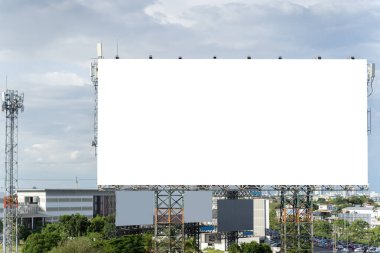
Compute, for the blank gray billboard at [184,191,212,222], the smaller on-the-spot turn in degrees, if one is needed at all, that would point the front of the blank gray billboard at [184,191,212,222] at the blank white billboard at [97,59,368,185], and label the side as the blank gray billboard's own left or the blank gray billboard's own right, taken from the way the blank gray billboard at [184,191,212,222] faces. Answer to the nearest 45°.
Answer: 0° — it already faces it

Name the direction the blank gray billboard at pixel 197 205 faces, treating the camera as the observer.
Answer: facing the viewer

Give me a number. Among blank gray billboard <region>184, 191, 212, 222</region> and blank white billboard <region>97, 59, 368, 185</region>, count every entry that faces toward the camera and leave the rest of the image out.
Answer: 2

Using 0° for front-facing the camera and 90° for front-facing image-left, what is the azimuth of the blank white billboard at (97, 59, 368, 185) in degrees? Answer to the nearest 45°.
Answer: approximately 0°

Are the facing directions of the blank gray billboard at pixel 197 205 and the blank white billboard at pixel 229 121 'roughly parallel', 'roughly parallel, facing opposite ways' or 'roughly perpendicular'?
roughly parallel
